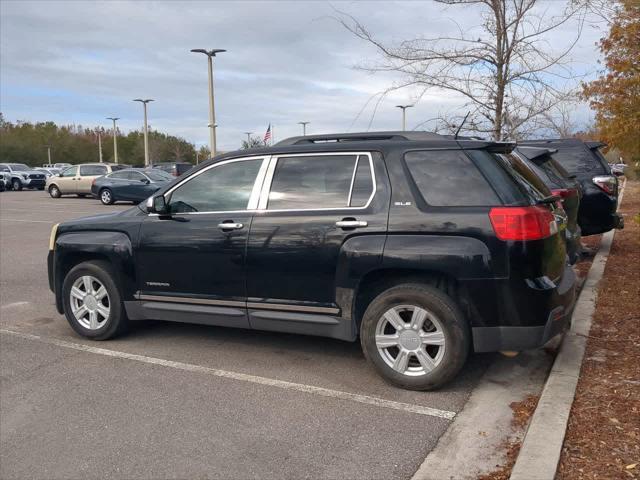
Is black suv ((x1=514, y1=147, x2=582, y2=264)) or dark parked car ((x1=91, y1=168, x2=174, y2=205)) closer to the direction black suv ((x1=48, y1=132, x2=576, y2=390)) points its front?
the dark parked car

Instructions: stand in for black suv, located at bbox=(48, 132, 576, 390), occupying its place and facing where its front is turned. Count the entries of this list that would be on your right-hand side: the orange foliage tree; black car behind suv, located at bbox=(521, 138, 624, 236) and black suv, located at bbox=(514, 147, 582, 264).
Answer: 3

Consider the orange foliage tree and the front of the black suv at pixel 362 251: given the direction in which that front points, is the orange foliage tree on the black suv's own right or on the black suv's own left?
on the black suv's own right

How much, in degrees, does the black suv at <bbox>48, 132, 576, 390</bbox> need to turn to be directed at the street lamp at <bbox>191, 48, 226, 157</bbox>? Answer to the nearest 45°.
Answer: approximately 45° to its right

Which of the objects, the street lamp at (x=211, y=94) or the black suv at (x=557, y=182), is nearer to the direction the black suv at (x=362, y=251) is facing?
the street lamp

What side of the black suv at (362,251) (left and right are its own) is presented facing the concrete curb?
back

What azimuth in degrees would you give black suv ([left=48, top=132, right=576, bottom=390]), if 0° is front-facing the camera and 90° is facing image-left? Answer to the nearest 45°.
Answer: approximately 135°

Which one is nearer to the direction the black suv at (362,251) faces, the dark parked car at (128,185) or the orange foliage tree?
the dark parked car

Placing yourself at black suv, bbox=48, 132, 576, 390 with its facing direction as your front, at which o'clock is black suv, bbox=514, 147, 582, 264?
black suv, bbox=514, 147, 582, 264 is roughly at 3 o'clock from black suv, bbox=48, 132, 576, 390.

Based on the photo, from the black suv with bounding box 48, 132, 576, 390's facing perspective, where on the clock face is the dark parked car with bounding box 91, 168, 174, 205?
The dark parked car is roughly at 1 o'clock from the black suv.

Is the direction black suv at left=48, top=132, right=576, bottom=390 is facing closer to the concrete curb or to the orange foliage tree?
the orange foliage tree

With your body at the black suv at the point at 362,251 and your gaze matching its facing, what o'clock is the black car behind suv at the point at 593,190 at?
The black car behind suv is roughly at 3 o'clock from the black suv.

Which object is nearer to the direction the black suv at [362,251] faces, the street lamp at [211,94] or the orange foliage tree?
the street lamp
